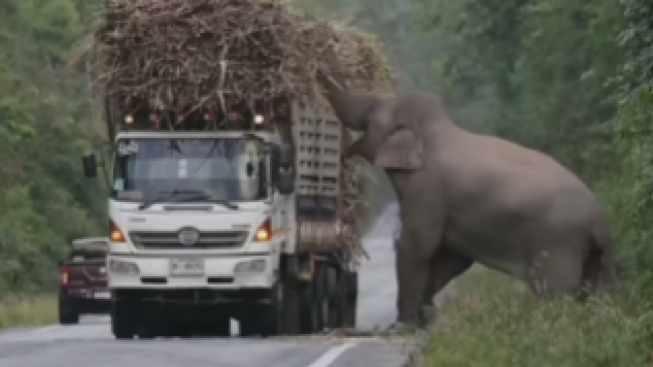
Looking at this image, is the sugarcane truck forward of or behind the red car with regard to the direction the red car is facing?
behind

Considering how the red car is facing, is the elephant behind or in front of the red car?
behind

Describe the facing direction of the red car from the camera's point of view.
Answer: facing away from the viewer

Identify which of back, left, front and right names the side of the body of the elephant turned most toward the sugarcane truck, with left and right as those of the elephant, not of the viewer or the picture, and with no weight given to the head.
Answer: front

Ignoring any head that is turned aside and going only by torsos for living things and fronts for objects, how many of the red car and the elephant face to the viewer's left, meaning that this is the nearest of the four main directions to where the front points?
1

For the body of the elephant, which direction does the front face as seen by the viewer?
to the viewer's left
